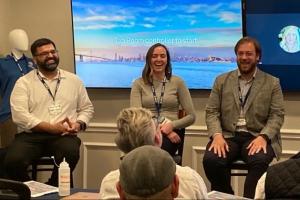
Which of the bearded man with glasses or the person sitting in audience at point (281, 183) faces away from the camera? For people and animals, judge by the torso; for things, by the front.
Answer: the person sitting in audience

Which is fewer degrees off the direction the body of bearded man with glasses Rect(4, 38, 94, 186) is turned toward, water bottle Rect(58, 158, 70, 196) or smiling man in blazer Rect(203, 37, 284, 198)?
the water bottle

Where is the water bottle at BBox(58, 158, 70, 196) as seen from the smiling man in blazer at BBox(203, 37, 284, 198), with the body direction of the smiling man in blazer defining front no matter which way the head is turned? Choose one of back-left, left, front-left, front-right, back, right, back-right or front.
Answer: front-right

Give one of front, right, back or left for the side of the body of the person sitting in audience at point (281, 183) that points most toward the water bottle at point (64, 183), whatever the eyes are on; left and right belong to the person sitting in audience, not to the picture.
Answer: left

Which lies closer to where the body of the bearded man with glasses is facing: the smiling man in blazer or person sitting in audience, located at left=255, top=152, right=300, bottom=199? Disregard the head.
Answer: the person sitting in audience

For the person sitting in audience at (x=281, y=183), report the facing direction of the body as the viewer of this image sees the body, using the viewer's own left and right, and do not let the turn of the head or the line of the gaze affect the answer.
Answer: facing away from the viewer

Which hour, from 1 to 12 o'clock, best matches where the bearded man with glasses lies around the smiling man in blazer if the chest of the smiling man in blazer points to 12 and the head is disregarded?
The bearded man with glasses is roughly at 3 o'clock from the smiling man in blazer.

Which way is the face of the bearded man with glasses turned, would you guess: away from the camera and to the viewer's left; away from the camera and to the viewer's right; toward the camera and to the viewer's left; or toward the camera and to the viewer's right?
toward the camera and to the viewer's right

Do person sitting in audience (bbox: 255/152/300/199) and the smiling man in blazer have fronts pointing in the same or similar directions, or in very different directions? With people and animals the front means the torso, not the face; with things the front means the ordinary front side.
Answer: very different directions

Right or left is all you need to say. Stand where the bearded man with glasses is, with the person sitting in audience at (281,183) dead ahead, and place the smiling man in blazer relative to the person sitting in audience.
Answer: left

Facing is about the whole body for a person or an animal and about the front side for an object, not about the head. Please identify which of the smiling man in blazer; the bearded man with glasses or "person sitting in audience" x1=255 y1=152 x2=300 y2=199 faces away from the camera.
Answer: the person sitting in audience

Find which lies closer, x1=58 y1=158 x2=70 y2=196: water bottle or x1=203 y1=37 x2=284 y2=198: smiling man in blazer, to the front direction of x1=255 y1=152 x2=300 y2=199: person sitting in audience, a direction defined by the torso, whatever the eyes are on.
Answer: the smiling man in blazer

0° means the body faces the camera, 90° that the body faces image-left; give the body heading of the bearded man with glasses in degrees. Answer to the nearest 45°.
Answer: approximately 0°

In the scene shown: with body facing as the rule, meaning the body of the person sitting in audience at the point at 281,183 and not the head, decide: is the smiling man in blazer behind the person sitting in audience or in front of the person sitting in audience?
in front
